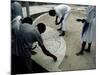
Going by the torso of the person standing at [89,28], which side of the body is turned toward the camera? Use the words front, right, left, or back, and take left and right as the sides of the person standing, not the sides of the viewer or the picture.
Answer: left

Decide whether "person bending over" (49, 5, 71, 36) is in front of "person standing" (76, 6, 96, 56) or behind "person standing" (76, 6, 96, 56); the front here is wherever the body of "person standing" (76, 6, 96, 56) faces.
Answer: in front
